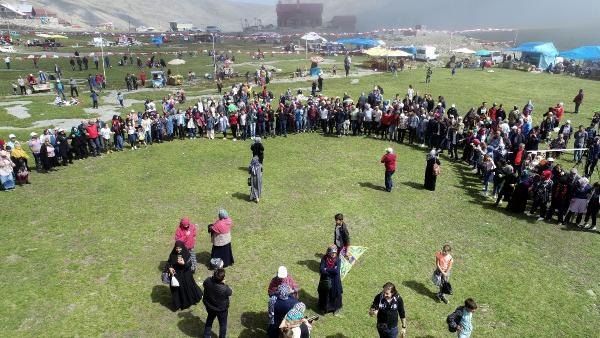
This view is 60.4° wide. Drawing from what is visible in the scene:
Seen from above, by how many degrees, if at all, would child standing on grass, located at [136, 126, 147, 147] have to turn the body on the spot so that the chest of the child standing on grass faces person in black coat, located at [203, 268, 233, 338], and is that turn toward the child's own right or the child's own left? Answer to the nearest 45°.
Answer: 0° — they already face them

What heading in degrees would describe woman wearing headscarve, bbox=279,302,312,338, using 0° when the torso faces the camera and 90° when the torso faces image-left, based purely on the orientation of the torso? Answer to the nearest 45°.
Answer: approximately 180°

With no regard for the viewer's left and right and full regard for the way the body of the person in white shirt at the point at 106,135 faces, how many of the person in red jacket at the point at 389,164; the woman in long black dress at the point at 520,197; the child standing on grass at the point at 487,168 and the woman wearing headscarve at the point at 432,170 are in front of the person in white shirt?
4

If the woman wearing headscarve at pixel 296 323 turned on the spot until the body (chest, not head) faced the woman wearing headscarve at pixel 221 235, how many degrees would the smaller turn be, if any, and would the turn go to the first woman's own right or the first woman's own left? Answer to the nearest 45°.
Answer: approximately 45° to the first woman's own left

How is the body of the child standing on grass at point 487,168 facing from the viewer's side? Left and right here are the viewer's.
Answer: facing to the left of the viewer

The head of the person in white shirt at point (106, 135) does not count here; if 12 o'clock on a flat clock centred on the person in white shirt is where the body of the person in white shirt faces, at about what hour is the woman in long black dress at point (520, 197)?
The woman in long black dress is roughly at 12 o'clock from the person in white shirt.

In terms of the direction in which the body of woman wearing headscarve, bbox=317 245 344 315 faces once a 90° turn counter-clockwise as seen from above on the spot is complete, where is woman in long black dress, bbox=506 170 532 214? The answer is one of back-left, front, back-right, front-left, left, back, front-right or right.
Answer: front-left

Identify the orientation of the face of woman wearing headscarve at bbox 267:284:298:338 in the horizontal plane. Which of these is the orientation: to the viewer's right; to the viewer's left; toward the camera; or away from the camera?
away from the camera

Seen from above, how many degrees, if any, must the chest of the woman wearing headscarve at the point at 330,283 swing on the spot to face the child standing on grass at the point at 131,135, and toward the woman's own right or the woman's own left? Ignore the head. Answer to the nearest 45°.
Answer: approximately 135° to the woman's own right

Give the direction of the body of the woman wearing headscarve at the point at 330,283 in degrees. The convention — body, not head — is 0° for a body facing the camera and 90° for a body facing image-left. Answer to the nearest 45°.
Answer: approximately 0°

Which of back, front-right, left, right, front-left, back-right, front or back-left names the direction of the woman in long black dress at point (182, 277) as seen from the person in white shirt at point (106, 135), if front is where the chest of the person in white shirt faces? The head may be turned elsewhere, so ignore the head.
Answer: front-right

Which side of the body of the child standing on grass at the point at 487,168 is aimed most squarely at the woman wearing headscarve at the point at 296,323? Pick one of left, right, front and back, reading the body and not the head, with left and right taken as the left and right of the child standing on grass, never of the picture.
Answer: left

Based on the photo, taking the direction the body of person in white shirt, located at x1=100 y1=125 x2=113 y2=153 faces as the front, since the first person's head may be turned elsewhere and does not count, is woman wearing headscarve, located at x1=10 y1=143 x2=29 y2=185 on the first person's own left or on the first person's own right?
on the first person's own right
